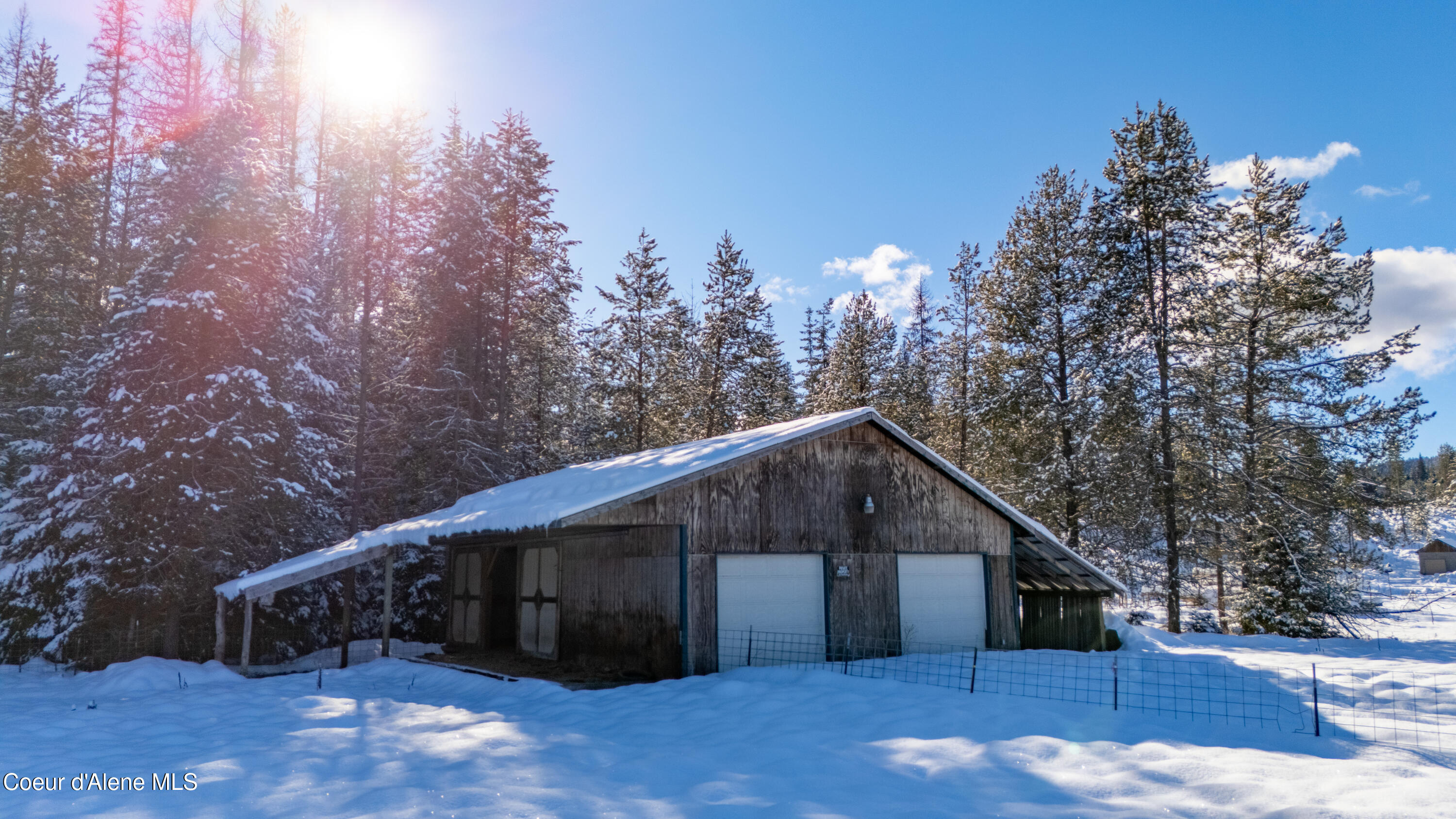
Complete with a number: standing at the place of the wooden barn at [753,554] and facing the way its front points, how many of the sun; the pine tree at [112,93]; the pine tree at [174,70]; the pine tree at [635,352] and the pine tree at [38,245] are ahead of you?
0

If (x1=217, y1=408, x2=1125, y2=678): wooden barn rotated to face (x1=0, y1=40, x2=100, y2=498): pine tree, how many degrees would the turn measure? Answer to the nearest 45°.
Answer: approximately 180°

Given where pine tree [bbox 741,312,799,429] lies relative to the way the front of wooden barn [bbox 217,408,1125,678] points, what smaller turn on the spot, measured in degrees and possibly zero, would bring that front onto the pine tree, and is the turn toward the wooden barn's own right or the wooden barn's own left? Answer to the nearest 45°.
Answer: approximately 135° to the wooden barn's own left

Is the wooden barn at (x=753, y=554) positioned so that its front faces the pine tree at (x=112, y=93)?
no

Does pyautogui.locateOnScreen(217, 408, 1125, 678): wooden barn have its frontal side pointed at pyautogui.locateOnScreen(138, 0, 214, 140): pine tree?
no

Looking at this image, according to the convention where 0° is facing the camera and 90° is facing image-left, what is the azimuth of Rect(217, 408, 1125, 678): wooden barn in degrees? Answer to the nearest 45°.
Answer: approximately 315°

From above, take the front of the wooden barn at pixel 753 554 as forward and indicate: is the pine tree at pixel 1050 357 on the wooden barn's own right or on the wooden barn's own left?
on the wooden barn's own left

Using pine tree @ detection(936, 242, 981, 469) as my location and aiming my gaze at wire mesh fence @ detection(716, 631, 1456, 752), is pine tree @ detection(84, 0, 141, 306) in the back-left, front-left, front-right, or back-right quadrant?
front-right

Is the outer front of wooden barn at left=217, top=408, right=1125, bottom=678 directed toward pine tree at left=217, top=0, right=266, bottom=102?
no

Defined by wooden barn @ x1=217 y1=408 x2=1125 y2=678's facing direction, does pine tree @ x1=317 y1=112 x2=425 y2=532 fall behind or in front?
behind

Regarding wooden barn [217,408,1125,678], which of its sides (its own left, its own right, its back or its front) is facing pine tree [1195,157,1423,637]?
left

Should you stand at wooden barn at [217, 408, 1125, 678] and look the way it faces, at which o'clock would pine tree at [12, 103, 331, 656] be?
The pine tree is roughly at 5 o'clock from the wooden barn.
